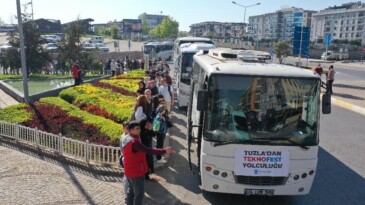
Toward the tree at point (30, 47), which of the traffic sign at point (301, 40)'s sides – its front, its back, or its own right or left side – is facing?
right

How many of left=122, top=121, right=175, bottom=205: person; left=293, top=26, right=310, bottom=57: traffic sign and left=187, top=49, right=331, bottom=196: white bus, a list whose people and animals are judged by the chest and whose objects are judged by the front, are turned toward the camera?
2

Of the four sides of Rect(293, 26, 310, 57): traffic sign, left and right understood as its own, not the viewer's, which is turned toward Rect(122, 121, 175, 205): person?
front

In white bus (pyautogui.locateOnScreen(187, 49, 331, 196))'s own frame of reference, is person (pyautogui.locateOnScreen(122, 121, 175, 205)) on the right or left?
on its right

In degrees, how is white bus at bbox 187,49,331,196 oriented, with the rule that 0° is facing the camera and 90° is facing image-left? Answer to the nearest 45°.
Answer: approximately 0°

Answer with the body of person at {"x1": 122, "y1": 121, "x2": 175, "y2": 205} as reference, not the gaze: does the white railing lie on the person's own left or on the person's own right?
on the person's own left

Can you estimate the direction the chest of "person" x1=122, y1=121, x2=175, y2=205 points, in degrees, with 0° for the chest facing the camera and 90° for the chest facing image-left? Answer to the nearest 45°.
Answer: approximately 270°

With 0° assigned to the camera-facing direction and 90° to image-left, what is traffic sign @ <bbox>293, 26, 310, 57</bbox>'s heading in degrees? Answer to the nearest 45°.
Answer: approximately 0°
